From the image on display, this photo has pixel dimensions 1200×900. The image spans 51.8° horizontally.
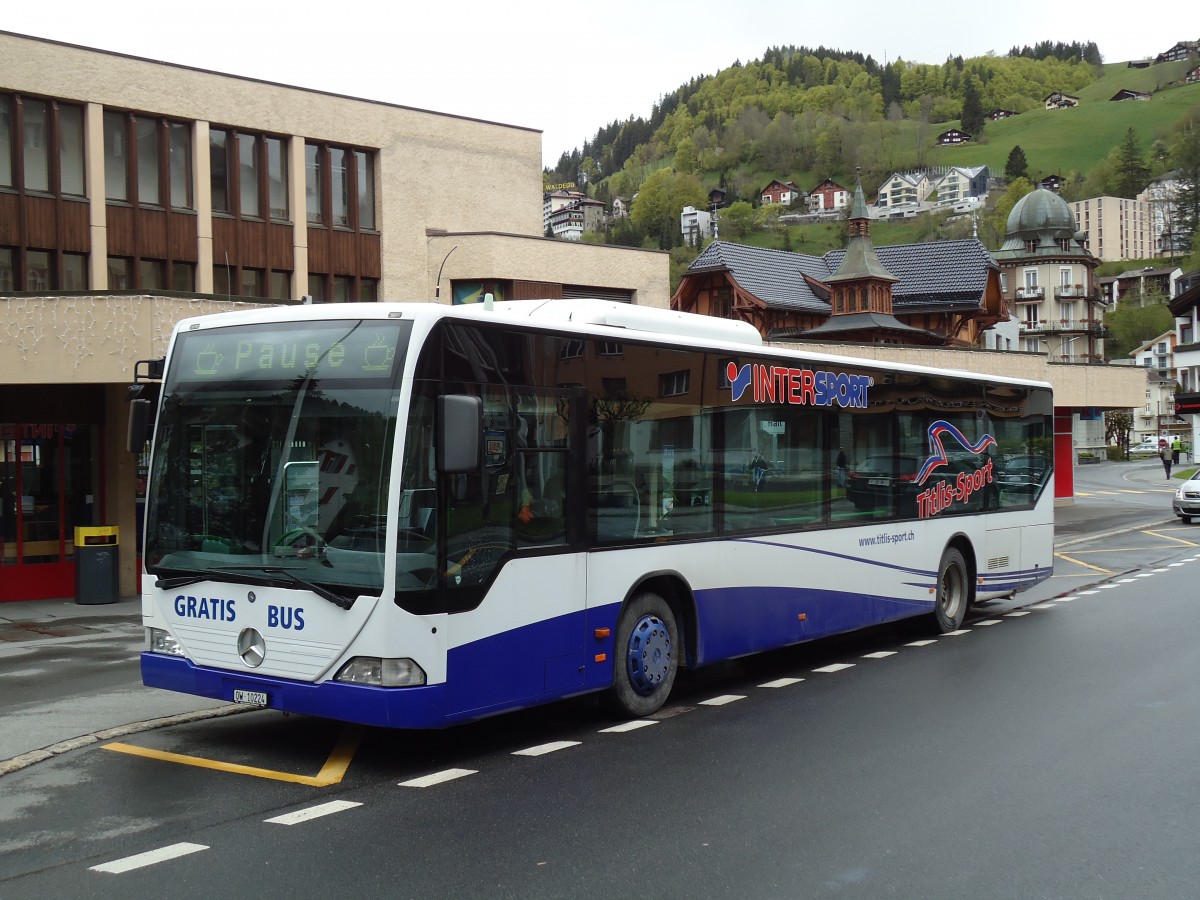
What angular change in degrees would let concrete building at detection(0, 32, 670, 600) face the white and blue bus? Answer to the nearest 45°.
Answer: approximately 45° to its right

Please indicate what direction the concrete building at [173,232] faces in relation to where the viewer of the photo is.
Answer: facing the viewer and to the right of the viewer

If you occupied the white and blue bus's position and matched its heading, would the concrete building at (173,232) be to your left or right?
on your right

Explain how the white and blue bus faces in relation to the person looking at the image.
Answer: facing the viewer and to the left of the viewer

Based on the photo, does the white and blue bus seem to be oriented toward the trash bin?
no

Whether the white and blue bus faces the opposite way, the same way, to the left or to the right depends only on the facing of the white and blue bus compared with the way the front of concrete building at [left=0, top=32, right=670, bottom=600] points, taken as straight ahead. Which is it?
to the right

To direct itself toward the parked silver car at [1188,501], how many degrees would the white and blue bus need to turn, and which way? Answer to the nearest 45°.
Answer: approximately 180°

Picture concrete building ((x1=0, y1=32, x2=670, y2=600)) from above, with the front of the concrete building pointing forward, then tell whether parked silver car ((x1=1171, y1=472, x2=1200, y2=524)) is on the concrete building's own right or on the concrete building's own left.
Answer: on the concrete building's own left

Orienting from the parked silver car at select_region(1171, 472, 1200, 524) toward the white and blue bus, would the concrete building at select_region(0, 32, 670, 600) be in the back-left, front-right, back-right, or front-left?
front-right

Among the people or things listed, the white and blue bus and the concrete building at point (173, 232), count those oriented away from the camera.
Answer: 0
